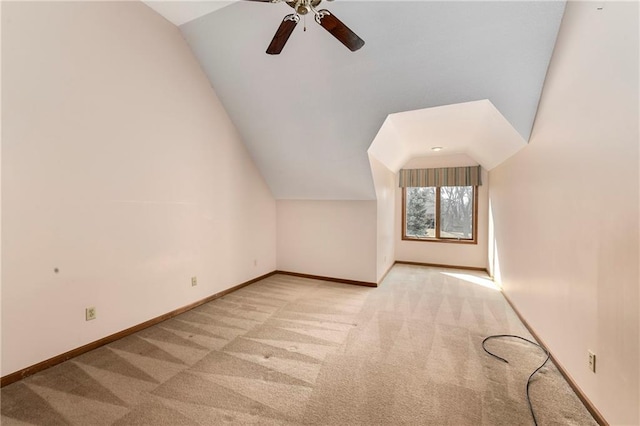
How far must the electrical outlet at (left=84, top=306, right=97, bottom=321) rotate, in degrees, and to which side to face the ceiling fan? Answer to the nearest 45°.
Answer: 0° — it already faces it

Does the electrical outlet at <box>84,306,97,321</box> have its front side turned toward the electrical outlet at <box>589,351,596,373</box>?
yes

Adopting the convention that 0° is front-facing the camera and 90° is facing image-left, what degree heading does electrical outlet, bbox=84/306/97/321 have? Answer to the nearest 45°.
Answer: approximately 315°
